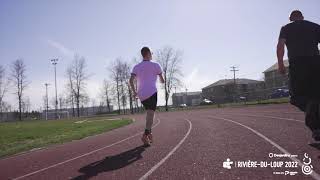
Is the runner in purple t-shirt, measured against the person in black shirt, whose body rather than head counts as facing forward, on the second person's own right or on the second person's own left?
on the second person's own left

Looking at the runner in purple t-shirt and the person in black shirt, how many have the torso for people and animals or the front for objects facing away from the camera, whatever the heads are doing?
2

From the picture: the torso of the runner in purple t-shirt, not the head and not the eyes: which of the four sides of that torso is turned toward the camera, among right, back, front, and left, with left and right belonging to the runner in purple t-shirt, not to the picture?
back

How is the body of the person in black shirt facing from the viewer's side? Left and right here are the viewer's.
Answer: facing away from the viewer

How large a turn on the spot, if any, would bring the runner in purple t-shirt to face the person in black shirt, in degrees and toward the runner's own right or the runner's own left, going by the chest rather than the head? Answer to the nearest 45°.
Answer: approximately 135° to the runner's own right
